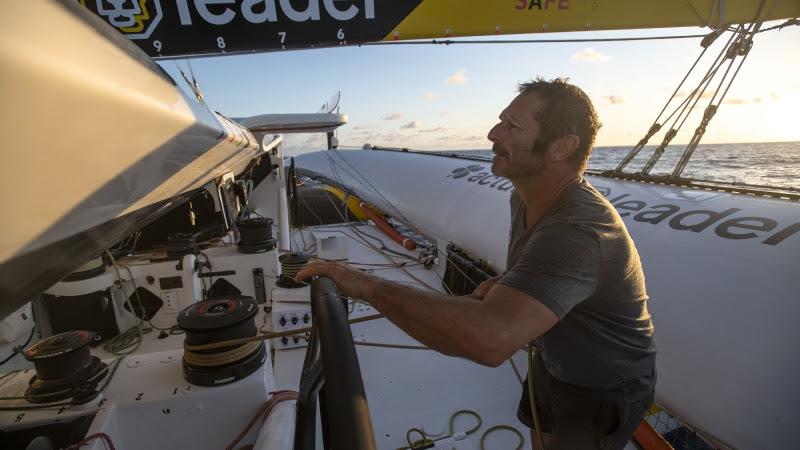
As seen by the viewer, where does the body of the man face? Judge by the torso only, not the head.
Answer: to the viewer's left

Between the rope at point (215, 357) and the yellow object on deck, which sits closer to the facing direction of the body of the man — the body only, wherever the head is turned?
the rope

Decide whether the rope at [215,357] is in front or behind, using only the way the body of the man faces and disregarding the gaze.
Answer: in front

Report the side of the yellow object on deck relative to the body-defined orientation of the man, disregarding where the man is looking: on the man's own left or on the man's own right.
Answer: on the man's own right

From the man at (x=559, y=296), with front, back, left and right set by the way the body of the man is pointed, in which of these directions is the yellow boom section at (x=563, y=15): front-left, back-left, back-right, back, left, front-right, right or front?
right

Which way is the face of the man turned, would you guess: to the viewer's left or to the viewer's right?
to the viewer's left

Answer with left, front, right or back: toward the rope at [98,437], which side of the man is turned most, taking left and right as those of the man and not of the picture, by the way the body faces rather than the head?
front
